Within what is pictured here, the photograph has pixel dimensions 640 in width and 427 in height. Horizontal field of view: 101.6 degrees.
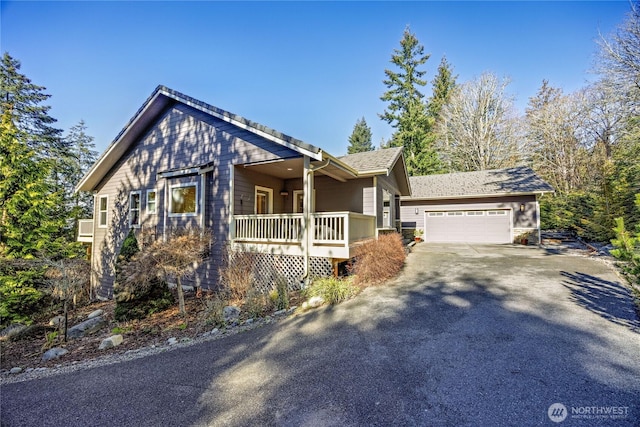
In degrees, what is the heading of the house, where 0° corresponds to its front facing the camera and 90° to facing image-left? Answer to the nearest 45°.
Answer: approximately 315°

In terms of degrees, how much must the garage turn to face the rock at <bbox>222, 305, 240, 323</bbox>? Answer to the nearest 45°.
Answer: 0° — it already faces it

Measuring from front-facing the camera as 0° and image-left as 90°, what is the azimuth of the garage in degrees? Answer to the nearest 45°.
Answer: approximately 0°

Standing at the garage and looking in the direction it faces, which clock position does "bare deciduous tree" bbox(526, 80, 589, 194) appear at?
The bare deciduous tree is roughly at 7 o'clock from the garage.

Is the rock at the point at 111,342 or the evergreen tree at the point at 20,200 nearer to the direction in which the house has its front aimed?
the rock

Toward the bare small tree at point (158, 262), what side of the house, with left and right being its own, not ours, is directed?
right

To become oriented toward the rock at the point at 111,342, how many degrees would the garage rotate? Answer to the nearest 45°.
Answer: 0° — it already faces it

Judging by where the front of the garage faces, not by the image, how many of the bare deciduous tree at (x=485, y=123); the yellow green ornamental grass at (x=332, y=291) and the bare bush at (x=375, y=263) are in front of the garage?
2

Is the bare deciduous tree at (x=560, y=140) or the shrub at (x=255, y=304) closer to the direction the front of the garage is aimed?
the shrub

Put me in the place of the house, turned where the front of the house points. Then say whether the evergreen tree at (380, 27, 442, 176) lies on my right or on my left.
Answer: on my left
